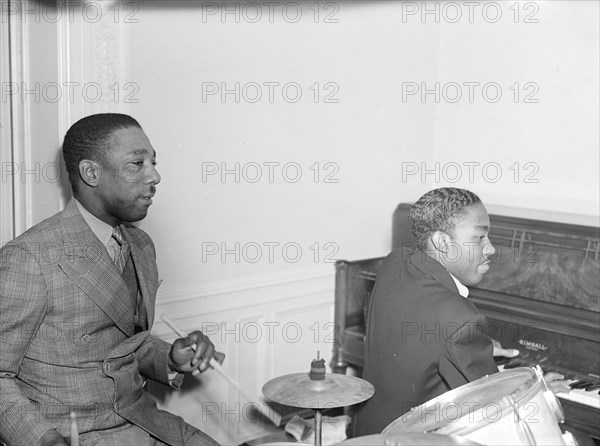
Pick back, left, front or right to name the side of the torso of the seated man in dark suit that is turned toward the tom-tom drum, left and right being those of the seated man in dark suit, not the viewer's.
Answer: right

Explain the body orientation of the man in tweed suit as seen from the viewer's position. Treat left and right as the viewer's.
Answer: facing the viewer and to the right of the viewer

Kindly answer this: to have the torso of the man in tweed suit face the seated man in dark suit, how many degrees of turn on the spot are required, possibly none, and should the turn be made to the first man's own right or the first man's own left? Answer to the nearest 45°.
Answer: approximately 45° to the first man's own left

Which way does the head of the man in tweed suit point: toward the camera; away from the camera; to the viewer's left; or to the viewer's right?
to the viewer's right

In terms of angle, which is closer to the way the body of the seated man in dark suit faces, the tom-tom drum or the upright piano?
the upright piano

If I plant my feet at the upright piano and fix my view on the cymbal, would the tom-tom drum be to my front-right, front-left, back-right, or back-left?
front-left

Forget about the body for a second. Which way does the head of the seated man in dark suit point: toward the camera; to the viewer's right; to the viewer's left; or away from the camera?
to the viewer's right

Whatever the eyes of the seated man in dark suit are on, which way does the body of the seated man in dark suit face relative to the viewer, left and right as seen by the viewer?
facing away from the viewer and to the right of the viewer

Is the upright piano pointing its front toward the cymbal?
yes

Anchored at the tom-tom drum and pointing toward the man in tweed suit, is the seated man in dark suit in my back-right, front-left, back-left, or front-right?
front-right

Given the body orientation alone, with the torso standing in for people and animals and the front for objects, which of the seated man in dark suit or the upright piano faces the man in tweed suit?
the upright piano

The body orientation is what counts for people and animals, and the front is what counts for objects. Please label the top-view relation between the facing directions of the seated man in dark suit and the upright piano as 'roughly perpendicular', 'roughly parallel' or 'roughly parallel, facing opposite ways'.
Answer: roughly parallel, facing opposite ways

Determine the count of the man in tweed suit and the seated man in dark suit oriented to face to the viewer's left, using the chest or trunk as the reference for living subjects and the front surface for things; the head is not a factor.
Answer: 0

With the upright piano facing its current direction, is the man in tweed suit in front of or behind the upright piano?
in front

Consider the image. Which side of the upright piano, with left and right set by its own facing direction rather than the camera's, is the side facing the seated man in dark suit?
front

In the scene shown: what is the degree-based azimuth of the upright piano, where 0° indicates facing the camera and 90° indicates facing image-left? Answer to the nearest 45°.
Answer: approximately 45°
